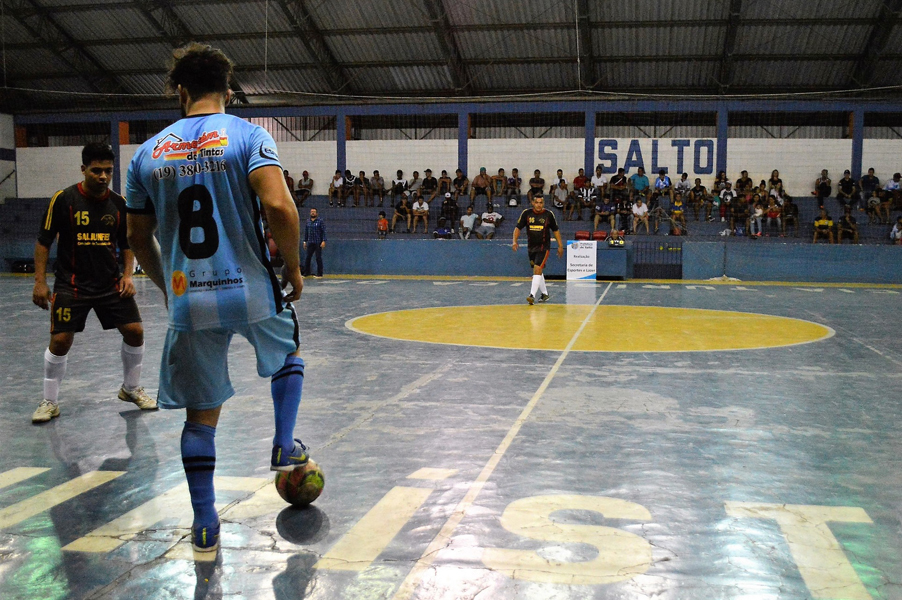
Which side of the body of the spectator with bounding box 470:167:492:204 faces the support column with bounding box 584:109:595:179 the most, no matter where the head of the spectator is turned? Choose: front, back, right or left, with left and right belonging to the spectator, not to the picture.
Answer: left

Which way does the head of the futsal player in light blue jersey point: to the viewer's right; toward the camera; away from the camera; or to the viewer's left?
away from the camera

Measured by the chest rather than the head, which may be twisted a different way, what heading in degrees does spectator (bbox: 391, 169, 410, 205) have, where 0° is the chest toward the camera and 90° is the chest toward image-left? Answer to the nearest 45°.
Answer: approximately 0°

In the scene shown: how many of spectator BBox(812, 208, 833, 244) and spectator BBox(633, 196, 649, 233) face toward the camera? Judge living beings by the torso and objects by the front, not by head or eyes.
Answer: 2

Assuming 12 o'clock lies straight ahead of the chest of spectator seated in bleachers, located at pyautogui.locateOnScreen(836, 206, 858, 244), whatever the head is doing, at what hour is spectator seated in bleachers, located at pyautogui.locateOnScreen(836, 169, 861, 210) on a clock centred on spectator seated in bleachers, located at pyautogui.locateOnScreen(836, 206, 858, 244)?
spectator seated in bleachers, located at pyautogui.locateOnScreen(836, 169, 861, 210) is roughly at 6 o'clock from spectator seated in bleachers, located at pyautogui.locateOnScreen(836, 206, 858, 244).

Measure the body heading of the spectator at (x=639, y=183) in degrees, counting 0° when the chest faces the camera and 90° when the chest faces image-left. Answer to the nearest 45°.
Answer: approximately 0°

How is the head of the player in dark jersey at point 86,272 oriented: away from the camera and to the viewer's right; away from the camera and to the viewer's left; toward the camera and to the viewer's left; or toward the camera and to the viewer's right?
toward the camera and to the viewer's right
